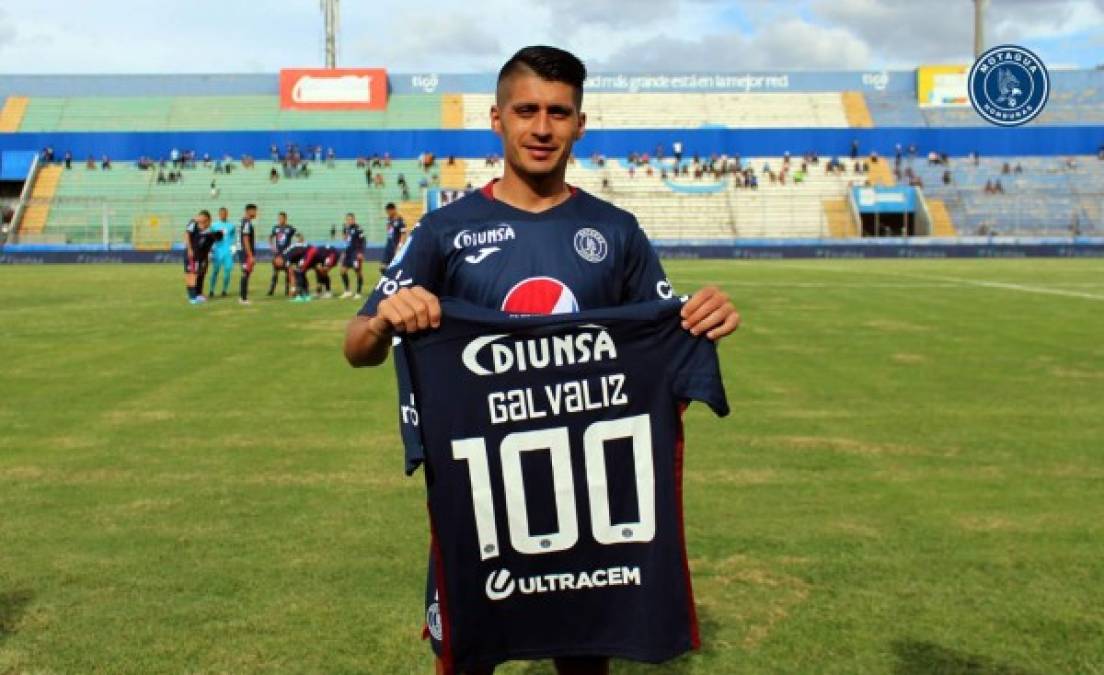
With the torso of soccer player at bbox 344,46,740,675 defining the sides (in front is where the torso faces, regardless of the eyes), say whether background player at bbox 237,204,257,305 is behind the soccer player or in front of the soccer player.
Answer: behind

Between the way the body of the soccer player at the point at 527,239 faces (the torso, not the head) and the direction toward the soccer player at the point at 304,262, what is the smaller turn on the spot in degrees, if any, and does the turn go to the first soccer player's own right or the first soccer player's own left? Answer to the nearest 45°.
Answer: approximately 180°
